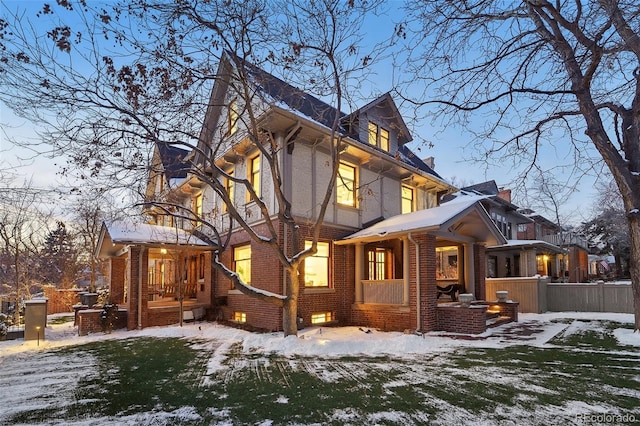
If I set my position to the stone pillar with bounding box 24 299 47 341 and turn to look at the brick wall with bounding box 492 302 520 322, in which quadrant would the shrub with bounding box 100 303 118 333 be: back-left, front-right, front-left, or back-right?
front-left

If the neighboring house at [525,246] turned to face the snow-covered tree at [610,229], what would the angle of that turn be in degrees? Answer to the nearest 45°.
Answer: approximately 90° to its left

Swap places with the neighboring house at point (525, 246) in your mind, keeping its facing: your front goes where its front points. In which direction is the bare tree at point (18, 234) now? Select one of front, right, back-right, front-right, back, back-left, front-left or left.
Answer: right

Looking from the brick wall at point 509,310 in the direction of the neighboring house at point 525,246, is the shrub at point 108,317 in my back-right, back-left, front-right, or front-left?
back-left

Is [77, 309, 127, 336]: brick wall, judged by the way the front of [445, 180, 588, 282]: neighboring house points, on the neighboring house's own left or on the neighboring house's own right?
on the neighboring house's own right

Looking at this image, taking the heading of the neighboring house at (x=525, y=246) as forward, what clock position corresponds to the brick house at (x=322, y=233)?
The brick house is roughly at 2 o'clock from the neighboring house.
